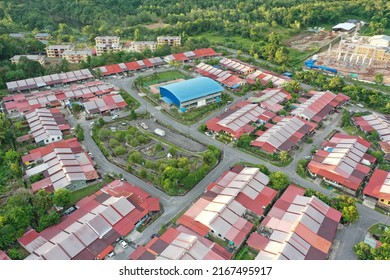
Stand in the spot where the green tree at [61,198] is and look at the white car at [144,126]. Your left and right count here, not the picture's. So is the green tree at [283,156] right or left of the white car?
right

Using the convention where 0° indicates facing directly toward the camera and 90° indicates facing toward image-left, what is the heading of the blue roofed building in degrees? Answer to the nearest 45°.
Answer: approximately 315°

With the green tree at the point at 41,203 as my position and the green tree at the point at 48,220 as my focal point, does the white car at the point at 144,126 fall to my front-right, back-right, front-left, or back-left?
back-left

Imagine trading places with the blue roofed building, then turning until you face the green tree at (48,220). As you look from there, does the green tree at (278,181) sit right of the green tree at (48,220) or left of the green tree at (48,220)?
left

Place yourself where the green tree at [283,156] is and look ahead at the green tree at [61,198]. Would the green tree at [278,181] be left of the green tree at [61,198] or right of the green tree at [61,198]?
left

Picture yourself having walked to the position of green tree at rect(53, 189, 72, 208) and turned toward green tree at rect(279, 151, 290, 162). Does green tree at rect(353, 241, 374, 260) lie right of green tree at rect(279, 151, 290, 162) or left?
right

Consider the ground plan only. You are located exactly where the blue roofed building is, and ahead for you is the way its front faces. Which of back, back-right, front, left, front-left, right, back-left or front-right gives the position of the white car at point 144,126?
right

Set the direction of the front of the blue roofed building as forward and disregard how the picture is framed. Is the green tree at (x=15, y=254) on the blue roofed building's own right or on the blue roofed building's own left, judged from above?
on the blue roofed building's own right
